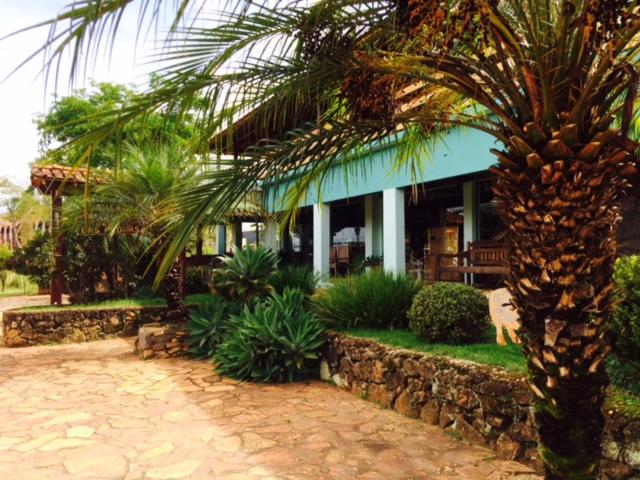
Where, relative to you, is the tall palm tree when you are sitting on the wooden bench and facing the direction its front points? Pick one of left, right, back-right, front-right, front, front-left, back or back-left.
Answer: front-left

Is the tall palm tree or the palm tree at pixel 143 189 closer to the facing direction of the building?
the palm tree

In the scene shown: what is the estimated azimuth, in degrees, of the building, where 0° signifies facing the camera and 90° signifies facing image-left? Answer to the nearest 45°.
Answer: approximately 45°

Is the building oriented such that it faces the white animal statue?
no

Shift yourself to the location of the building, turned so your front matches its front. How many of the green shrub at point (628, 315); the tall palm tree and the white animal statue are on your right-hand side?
0

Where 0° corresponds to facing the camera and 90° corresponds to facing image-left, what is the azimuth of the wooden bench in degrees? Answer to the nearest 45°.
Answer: approximately 45°

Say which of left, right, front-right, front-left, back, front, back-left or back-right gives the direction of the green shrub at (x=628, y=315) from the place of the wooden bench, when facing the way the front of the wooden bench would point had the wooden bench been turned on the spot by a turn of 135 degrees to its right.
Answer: back

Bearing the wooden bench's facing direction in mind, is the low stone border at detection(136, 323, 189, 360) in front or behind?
in front
